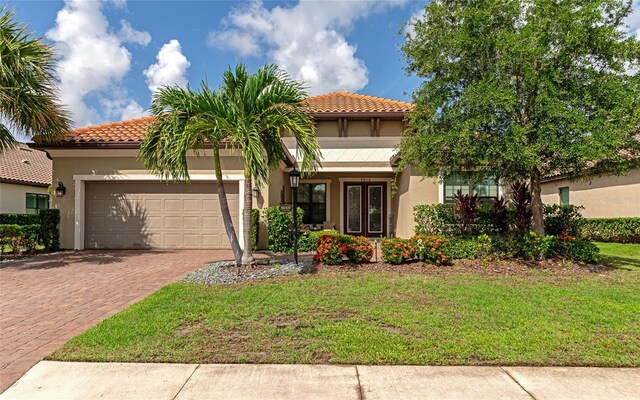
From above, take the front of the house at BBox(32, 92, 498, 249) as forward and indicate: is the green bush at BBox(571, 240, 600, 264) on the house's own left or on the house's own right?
on the house's own left

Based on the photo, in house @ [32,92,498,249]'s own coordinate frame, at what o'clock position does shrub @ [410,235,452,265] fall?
The shrub is roughly at 10 o'clock from the house.

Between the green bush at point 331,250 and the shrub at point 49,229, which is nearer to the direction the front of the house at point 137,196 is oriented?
the green bush

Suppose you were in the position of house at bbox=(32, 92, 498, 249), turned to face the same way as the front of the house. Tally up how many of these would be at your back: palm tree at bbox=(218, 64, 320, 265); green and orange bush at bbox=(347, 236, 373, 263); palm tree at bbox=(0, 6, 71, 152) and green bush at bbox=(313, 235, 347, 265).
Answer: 0

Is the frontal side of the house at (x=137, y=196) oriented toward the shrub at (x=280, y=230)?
no

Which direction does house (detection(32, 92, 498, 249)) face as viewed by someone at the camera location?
facing the viewer

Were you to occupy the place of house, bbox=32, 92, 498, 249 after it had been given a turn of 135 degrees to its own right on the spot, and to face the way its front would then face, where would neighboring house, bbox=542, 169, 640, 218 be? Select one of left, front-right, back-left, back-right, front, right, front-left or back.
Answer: back-right

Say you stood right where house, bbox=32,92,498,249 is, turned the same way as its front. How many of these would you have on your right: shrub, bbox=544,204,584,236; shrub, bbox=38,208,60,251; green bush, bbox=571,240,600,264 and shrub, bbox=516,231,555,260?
1

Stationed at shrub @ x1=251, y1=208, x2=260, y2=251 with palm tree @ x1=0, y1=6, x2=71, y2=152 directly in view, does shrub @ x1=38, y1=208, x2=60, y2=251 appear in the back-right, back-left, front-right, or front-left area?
front-right

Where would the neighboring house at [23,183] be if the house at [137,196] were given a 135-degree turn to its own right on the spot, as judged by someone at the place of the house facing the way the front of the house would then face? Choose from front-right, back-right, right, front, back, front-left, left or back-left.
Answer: front

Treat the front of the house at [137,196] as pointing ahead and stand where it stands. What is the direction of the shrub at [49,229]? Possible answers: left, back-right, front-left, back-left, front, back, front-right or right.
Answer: right

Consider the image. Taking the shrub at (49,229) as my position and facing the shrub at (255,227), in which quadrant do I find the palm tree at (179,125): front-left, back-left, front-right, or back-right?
front-right

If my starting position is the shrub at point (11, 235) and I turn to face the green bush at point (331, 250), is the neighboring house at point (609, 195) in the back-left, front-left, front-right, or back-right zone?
front-left

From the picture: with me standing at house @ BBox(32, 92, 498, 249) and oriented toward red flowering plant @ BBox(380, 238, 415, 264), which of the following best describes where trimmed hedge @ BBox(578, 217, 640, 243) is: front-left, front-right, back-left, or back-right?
front-left
